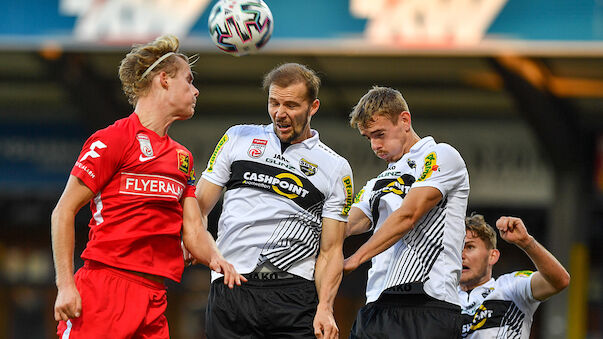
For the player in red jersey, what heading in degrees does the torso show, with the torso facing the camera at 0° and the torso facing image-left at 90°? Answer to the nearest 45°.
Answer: approximately 315°

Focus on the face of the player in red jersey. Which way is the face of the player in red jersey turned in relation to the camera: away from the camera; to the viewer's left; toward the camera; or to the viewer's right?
to the viewer's right
